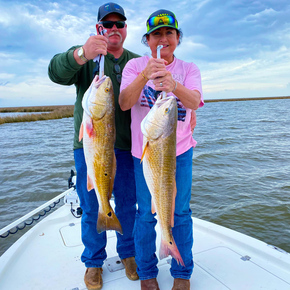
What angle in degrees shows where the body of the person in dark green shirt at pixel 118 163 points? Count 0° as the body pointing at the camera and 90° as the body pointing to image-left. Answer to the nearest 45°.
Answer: approximately 0°
